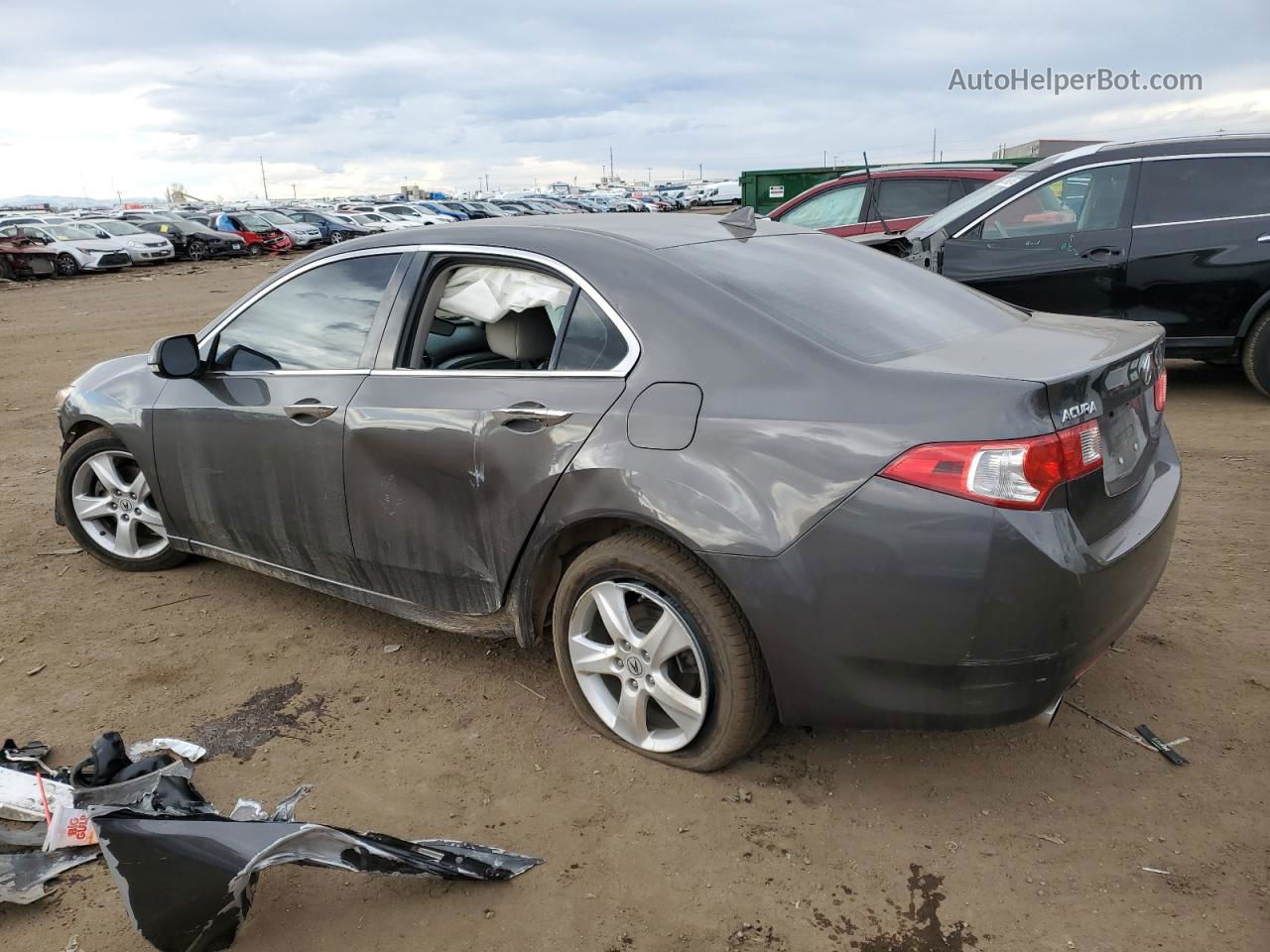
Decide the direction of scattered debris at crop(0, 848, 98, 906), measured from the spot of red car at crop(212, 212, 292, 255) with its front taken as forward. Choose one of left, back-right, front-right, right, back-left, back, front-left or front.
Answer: front-right

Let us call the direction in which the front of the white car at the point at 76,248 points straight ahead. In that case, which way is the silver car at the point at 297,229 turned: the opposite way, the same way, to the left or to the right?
the same way

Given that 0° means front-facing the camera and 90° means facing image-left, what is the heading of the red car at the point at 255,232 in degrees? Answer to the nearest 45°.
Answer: approximately 315°

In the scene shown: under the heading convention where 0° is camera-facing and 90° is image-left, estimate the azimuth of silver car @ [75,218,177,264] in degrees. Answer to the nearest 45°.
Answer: approximately 315°

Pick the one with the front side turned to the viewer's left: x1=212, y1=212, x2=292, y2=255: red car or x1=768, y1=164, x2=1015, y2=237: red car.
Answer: x1=768, y1=164, x2=1015, y2=237: red car

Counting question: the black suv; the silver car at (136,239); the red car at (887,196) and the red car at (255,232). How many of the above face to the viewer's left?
2

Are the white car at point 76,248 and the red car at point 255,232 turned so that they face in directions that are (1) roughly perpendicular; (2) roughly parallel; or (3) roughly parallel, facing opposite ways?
roughly parallel

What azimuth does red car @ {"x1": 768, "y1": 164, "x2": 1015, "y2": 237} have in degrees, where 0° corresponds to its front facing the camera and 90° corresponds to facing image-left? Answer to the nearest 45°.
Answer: approximately 90°

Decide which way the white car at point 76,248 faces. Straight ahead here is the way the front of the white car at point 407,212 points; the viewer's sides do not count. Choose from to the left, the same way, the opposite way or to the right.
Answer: the same way

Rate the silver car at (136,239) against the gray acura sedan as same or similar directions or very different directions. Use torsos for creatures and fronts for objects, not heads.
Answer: very different directions

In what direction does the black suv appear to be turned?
to the viewer's left

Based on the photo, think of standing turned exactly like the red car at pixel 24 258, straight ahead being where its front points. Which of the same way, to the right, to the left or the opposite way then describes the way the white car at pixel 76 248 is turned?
the same way

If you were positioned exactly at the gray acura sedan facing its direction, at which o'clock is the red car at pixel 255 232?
The red car is roughly at 1 o'clock from the gray acura sedan.

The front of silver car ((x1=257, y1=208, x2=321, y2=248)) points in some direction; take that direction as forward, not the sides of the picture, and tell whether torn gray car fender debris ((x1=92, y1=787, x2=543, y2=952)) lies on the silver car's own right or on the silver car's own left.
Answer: on the silver car's own right
